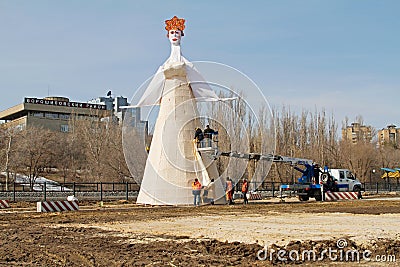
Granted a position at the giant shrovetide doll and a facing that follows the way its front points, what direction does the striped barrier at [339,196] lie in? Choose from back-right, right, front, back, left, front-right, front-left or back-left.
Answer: back-left

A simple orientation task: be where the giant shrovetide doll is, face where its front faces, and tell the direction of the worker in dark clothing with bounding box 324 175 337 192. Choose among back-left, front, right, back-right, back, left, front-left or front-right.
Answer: back-left

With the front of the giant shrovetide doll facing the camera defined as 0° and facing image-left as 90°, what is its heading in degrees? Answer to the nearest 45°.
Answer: approximately 0°

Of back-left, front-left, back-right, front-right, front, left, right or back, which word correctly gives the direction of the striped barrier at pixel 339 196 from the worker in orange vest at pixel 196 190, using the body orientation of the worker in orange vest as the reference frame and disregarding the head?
front-right

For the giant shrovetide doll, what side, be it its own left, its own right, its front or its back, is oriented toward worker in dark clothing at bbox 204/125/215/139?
left

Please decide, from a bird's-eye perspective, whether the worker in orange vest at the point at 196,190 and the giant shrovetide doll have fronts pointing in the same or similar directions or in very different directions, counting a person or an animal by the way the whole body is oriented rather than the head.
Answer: very different directions

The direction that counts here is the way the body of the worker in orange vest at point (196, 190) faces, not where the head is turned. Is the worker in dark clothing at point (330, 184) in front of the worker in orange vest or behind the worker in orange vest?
in front
